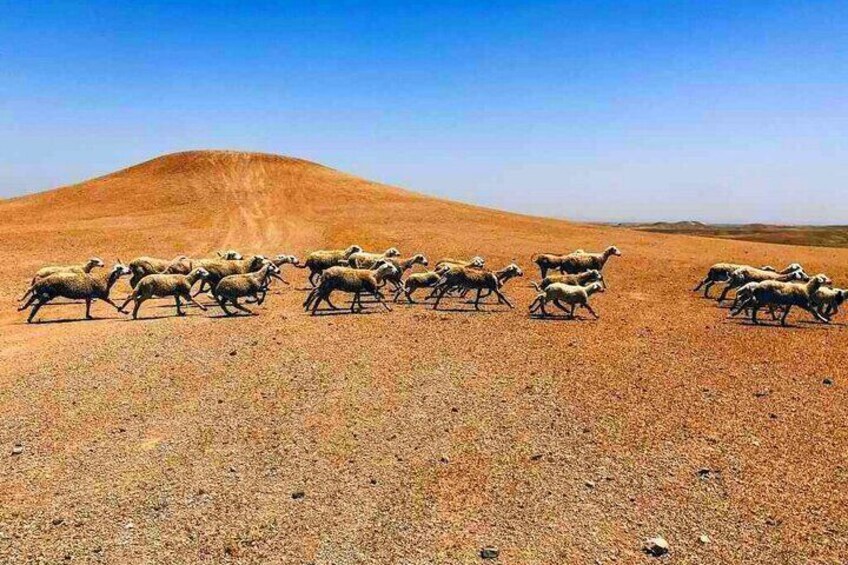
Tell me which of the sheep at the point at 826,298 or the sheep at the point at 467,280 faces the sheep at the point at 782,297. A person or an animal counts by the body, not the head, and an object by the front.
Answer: the sheep at the point at 467,280

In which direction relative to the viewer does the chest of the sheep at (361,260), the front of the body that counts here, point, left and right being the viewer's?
facing to the right of the viewer

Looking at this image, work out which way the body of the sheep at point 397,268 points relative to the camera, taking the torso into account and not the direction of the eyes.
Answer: to the viewer's right

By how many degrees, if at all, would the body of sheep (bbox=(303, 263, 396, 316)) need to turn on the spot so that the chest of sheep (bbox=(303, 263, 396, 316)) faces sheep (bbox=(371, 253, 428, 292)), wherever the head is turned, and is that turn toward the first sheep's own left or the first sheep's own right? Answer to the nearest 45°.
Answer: approximately 45° to the first sheep's own left

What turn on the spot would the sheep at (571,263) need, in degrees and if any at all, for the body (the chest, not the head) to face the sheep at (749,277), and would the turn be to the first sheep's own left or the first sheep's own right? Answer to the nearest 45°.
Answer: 0° — it already faces it

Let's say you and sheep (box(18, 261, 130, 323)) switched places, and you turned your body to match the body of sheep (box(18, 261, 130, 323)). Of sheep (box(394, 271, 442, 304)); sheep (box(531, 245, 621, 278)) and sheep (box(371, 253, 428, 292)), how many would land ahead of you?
3

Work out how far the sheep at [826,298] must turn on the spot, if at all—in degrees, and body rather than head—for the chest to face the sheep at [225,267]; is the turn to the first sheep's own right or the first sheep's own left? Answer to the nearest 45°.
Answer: approximately 135° to the first sheep's own right

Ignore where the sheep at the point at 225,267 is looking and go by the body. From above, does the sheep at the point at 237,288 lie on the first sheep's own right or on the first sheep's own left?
on the first sheep's own right

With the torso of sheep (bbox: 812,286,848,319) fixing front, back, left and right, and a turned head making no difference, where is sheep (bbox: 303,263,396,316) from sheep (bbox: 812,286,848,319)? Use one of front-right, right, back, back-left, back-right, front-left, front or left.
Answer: back-right

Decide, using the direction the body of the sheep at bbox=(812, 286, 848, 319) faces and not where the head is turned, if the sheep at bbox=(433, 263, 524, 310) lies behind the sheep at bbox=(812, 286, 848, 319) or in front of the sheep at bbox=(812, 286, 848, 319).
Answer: behind

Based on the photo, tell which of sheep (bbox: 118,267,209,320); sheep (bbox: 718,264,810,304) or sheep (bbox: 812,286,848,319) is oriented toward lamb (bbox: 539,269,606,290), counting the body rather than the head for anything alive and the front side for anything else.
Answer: sheep (bbox: 118,267,209,320)

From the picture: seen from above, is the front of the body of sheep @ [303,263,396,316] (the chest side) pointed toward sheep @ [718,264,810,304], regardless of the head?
yes

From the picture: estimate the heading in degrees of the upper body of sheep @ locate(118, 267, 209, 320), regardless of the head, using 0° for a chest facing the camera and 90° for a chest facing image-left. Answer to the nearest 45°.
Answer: approximately 270°

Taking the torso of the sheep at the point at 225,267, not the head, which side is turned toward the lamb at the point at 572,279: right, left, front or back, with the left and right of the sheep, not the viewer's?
front

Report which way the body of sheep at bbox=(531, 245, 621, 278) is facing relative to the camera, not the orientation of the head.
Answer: to the viewer's right

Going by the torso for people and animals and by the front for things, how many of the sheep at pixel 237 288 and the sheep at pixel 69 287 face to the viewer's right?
2

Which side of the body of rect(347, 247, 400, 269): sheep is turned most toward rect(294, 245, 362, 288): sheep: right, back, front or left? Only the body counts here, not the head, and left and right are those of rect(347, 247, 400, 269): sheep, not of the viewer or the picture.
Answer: back

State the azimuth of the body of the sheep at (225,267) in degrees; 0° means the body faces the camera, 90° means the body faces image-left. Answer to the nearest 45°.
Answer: approximately 270°
